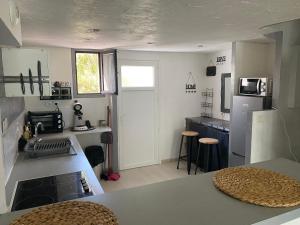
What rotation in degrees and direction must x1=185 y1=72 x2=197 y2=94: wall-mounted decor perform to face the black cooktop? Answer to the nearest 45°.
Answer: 0° — it already faces it

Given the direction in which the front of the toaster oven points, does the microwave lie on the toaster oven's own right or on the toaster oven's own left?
on the toaster oven's own left

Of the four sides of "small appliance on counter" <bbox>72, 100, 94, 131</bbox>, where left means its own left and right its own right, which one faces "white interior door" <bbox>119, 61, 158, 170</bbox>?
left
